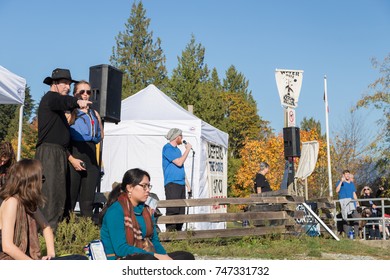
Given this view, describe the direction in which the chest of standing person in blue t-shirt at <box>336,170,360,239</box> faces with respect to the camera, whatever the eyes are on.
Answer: toward the camera

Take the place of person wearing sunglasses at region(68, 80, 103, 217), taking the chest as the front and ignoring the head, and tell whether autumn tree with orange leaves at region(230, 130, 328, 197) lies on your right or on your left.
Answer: on your left

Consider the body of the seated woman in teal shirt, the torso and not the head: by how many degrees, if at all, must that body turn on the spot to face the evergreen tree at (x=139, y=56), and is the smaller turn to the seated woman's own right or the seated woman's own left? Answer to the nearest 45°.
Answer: approximately 135° to the seated woman's own left

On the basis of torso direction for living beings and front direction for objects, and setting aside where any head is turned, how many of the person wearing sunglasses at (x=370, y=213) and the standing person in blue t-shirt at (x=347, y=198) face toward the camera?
2

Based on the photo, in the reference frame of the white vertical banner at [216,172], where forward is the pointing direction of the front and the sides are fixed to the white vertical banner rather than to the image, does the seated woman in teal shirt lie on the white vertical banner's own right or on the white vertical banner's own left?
on the white vertical banner's own right

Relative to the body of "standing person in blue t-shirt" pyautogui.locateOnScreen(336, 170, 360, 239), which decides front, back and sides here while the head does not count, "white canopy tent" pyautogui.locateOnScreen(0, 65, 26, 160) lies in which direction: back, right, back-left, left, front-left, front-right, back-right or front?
front-right

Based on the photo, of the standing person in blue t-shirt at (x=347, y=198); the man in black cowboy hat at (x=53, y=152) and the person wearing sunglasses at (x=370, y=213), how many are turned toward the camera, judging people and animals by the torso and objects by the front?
2

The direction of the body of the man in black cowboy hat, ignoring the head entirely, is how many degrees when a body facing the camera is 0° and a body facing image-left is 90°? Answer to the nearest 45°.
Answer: approximately 270°

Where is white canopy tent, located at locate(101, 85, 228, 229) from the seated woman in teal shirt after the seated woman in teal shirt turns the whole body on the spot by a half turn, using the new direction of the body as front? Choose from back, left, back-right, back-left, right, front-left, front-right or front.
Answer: front-right
